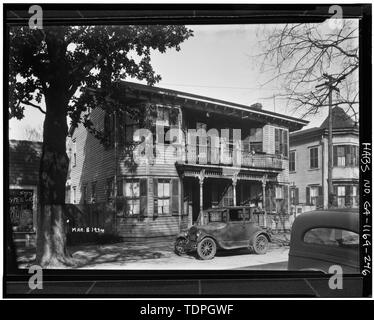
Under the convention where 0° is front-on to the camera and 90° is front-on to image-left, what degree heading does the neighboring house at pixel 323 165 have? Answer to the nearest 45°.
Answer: approximately 315°

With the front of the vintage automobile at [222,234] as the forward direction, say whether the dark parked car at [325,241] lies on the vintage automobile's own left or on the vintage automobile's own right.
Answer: on the vintage automobile's own left
